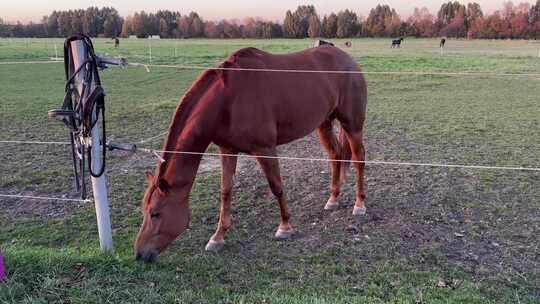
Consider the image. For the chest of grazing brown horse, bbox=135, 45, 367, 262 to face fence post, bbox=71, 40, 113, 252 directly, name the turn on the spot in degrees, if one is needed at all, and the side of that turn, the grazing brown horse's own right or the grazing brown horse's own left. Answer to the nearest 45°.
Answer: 0° — it already faces it

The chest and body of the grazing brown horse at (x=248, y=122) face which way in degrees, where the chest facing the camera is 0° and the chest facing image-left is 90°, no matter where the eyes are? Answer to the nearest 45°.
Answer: approximately 45°
